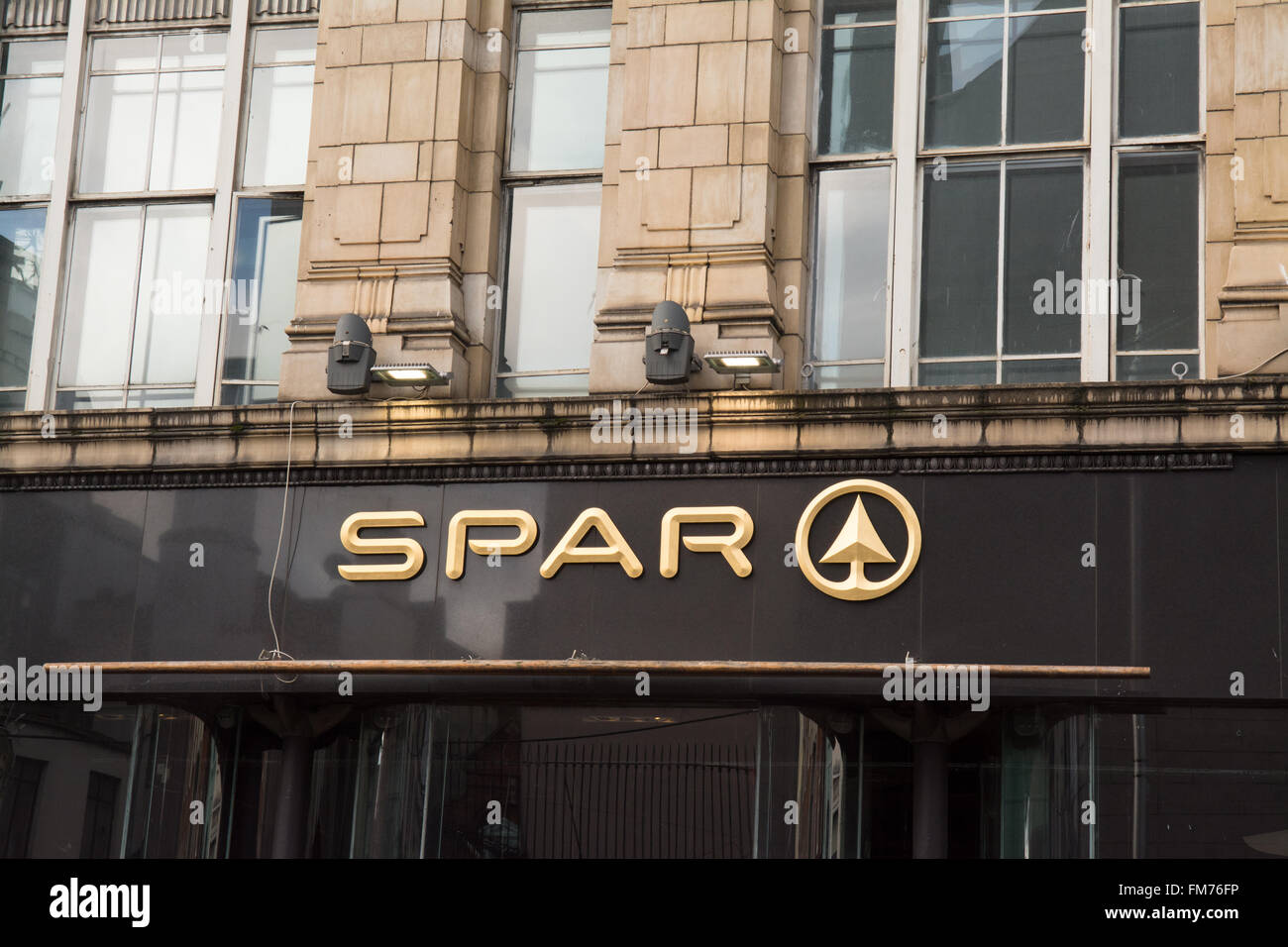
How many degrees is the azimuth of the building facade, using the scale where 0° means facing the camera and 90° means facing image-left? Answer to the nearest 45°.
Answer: approximately 0°
